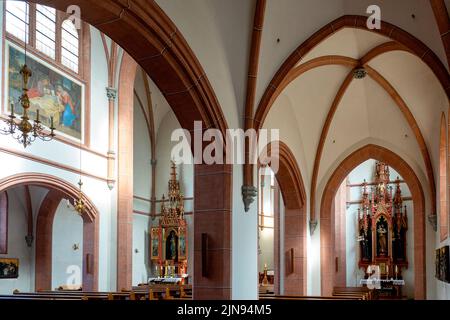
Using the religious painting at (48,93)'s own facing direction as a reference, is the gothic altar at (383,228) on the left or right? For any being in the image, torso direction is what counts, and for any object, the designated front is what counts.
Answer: on its left

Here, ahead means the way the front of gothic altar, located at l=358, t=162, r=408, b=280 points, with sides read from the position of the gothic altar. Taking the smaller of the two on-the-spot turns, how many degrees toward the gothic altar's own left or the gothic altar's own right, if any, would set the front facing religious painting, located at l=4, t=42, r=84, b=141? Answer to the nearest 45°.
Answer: approximately 45° to the gothic altar's own right

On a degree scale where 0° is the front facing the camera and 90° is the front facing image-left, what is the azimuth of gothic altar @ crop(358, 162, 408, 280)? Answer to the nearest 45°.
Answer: approximately 0°

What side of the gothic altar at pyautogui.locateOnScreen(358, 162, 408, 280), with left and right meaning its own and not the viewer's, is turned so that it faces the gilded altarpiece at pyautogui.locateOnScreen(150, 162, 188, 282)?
right

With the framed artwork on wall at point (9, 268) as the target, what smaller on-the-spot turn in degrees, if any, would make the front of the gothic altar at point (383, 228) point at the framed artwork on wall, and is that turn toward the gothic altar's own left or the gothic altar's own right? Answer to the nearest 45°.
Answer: approximately 45° to the gothic altar's own right

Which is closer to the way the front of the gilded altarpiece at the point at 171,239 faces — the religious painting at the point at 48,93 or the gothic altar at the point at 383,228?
the religious painting

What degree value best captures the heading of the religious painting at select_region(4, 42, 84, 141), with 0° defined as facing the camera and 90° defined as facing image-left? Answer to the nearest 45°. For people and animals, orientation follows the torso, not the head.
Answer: approximately 315°

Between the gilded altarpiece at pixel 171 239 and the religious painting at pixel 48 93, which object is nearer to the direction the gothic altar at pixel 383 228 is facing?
the religious painting
